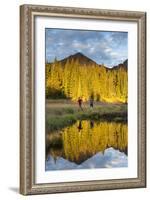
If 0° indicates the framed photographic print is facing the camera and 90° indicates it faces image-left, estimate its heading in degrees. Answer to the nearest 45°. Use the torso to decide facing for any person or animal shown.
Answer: approximately 315°
